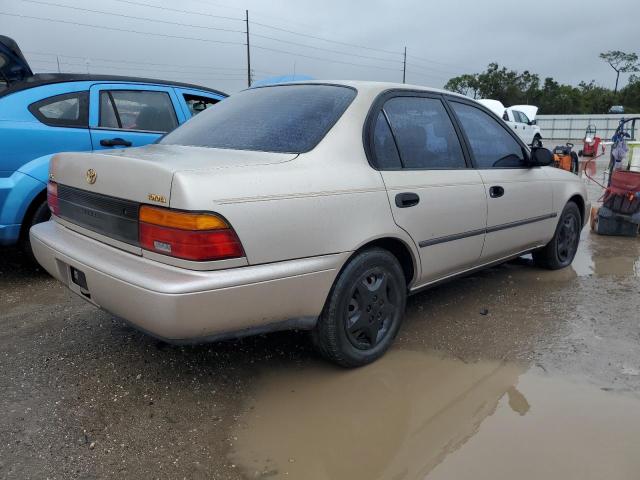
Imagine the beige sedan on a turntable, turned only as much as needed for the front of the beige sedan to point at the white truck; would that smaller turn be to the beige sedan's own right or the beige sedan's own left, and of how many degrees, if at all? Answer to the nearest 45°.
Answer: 0° — it already faces it

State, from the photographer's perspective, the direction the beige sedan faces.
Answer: facing away from the viewer and to the right of the viewer

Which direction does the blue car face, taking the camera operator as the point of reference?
facing away from the viewer and to the right of the viewer

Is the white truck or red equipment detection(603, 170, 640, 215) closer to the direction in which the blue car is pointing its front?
the white truck

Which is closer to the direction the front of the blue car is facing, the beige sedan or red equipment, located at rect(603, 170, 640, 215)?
the red equipment

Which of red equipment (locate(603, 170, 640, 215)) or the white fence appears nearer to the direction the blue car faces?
the white fence

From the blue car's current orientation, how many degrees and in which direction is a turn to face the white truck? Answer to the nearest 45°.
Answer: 0° — it already faces it

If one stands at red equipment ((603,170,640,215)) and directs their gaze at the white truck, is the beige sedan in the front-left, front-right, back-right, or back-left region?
back-left

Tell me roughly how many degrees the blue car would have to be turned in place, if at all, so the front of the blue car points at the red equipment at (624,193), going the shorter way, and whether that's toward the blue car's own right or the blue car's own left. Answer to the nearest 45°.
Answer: approximately 45° to the blue car's own right

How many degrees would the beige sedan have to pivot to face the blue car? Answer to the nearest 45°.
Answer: approximately 90° to its left

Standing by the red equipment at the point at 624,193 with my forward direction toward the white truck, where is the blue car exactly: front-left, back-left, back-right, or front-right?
back-left
